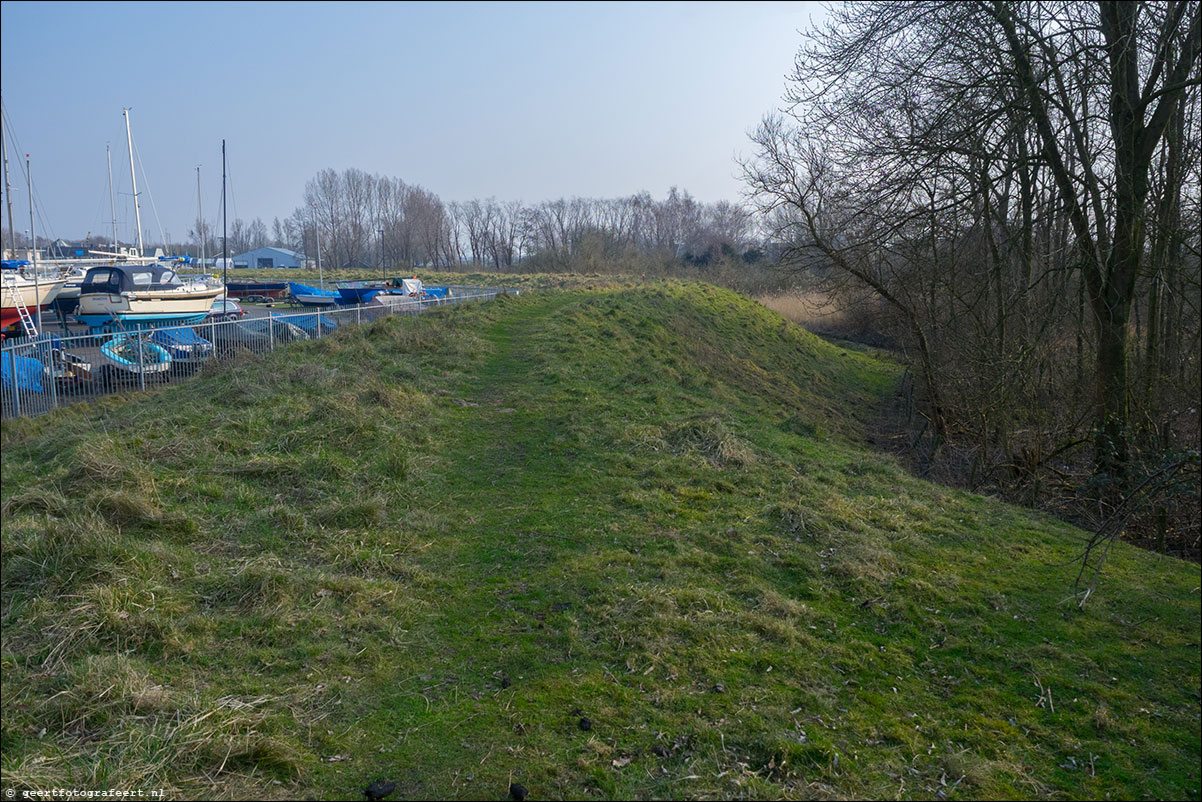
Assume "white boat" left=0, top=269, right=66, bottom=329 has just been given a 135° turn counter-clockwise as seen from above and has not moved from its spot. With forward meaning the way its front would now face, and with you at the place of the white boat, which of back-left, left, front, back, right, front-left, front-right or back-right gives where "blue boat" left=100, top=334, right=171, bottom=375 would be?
back-left

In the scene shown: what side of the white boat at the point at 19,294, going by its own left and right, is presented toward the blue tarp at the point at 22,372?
right

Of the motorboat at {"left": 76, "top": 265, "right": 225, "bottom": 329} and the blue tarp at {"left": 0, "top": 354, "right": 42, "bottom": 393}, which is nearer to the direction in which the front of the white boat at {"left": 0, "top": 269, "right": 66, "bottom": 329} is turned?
the motorboat

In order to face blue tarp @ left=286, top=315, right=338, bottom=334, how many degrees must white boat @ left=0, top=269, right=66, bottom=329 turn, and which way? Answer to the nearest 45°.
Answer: approximately 45° to its right

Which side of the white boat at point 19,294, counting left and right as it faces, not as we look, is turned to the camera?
right
